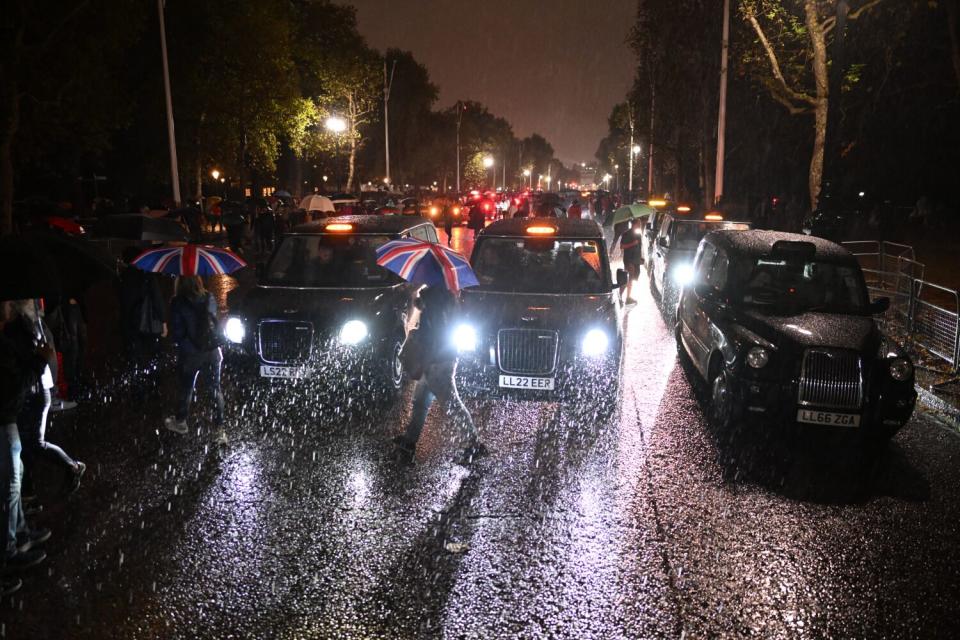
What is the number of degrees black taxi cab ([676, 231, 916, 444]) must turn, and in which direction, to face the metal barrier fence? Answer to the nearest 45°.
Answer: approximately 135° to its left

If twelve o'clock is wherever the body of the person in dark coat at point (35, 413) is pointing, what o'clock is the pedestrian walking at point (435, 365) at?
The pedestrian walking is roughly at 6 o'clock from the person in dark coat.

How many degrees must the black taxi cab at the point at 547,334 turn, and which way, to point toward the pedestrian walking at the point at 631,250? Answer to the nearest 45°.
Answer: approximately 180°

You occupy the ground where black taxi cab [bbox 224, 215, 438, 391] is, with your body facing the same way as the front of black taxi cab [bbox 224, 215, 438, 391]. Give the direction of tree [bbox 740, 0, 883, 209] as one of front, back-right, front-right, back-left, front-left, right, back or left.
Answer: back

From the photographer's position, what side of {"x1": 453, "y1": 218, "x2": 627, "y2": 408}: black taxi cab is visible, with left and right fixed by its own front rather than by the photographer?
front

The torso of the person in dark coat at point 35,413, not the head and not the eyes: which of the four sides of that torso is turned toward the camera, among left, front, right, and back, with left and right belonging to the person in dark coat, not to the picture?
left

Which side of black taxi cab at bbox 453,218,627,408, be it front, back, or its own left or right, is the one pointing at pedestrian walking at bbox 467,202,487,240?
back

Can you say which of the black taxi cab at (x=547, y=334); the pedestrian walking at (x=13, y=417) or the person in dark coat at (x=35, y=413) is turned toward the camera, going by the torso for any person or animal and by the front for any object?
the black taxi cab

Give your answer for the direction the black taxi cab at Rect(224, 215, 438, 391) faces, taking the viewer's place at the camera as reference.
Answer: facing the viewer and to the left of the viewer
